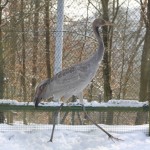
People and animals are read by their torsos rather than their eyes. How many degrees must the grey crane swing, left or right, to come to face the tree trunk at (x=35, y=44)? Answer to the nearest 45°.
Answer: approximately 90° to its left

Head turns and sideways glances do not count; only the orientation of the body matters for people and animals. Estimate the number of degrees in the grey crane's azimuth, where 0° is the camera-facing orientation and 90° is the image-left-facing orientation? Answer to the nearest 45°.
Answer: approximately 270°
